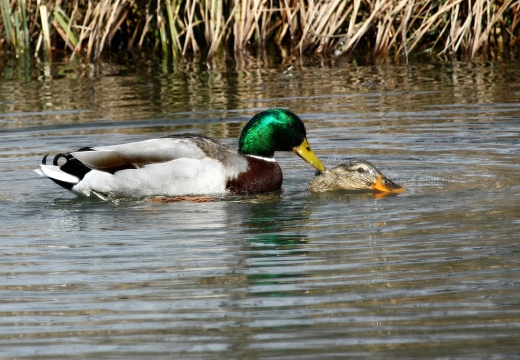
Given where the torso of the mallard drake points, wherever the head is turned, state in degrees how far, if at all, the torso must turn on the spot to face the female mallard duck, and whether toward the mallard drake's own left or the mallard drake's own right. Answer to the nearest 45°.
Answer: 0° — it already faces it

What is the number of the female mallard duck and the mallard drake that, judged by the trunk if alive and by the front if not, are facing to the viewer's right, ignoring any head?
2

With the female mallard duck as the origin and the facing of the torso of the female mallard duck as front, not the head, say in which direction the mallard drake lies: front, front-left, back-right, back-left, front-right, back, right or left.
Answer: back

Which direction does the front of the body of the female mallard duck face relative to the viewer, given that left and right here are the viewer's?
facing to the right of the viewer

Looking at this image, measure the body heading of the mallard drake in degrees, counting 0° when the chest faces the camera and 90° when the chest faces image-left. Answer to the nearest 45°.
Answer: approximately 270°
